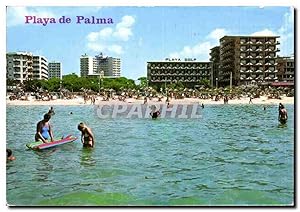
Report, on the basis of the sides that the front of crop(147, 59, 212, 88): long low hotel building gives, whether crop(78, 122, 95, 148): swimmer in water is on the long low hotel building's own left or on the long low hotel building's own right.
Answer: on the long low hotel building's own right

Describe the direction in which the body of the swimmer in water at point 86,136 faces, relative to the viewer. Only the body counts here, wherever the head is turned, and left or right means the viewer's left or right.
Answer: facing to the left of the viewer

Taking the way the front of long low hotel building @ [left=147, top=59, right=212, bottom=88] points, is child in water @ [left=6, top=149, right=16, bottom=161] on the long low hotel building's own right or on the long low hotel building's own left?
on the long low hotel building's own right

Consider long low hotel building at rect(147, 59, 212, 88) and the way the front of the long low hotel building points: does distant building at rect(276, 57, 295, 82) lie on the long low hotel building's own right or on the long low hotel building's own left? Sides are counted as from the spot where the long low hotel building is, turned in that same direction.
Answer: on the long low hotel building's own left

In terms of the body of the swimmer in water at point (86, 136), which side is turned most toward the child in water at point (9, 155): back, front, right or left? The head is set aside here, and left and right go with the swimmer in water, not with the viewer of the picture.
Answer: front

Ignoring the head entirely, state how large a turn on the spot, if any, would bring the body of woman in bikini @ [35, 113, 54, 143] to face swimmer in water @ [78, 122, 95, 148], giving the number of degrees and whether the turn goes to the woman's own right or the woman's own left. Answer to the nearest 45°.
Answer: approximately 45° to the woman's own left
